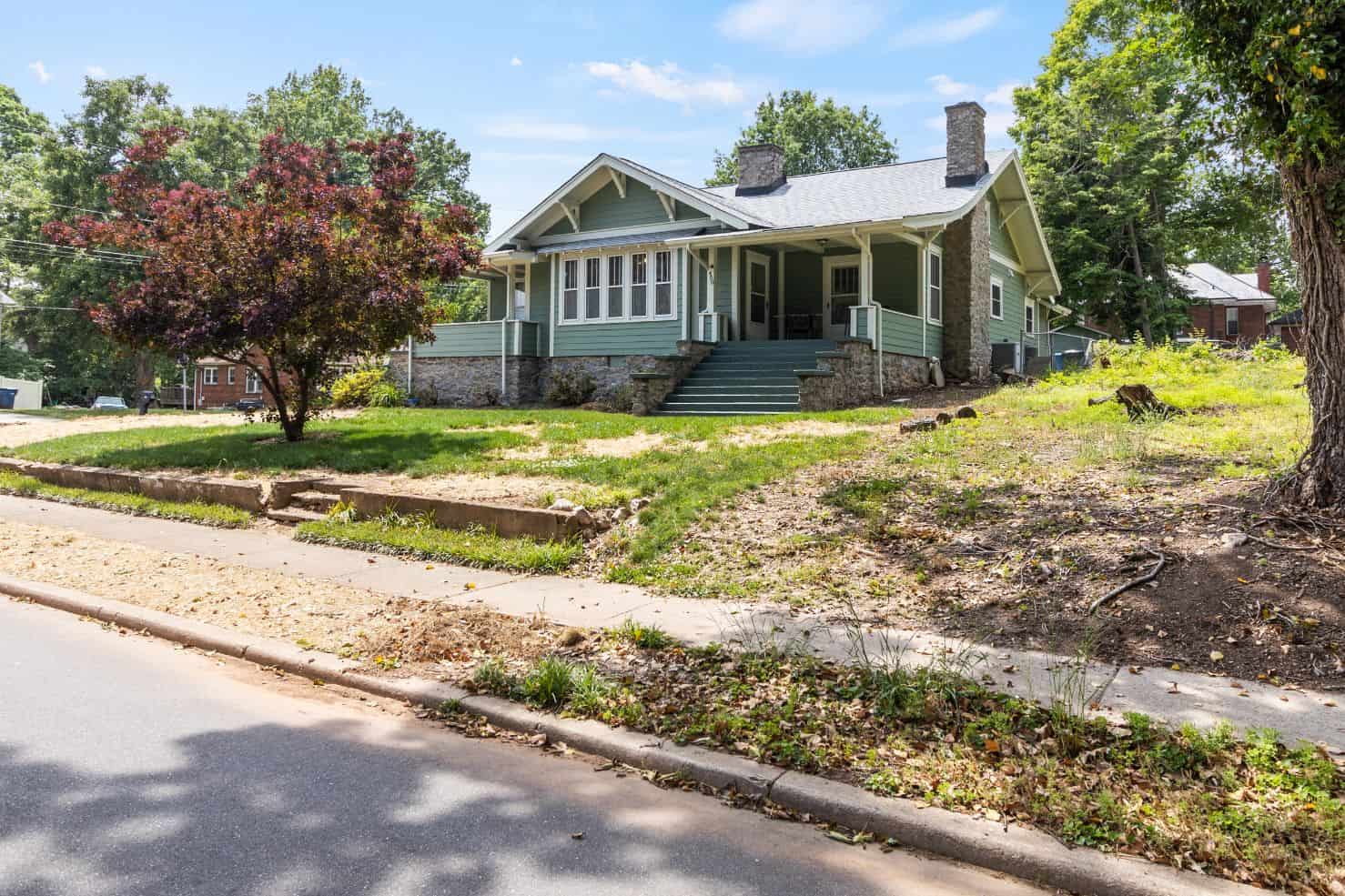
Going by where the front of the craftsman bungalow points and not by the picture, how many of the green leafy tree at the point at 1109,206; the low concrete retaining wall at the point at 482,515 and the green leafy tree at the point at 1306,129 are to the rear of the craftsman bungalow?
1

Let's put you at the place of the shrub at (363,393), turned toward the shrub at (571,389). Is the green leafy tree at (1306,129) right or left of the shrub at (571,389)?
right

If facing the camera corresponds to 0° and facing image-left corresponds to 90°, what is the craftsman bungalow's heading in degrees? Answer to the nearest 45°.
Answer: approximately 45°

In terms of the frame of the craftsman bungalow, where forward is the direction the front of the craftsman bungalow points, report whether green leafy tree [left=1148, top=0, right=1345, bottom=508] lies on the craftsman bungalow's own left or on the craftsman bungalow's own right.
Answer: on the craftsman bungalow's own left

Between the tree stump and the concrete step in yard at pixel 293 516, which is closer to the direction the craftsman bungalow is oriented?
the concrete step in yard

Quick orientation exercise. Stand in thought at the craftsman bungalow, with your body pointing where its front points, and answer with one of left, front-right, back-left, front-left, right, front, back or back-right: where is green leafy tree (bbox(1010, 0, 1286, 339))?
back
